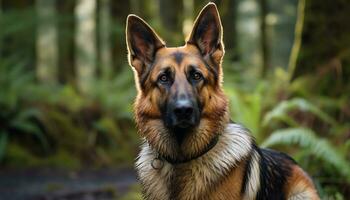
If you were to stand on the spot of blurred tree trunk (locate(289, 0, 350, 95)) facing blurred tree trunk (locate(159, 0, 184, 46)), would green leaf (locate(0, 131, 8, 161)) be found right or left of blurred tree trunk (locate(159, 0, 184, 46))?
left

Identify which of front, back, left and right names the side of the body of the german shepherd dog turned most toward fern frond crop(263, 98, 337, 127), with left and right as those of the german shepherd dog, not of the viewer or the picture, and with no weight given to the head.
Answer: back

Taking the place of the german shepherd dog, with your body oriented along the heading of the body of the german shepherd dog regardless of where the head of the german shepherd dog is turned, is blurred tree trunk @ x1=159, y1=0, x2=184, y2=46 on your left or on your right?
on your right

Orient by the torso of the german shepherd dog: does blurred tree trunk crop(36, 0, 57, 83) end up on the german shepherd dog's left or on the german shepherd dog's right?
on the german shepherd dog's right

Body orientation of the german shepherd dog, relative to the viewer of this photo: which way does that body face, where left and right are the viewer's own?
facing the viewer and to the left of the viewer

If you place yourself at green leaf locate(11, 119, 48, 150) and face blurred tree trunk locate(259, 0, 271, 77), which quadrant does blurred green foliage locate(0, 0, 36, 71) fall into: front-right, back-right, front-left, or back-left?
front-left

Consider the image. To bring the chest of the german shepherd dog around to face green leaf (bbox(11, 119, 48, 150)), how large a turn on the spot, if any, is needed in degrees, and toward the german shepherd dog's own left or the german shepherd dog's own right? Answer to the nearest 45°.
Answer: approximately 90° to the german shepherd dog's own right

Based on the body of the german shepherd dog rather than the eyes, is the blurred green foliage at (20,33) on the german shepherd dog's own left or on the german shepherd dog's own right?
on the german shepherd dog's own right

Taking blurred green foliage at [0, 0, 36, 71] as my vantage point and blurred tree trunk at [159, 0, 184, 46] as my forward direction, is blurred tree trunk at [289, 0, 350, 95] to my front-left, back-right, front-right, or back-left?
front-right

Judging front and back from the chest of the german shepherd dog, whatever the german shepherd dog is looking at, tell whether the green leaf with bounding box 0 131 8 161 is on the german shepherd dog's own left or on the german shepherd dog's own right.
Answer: on the german shepherd dog's own right

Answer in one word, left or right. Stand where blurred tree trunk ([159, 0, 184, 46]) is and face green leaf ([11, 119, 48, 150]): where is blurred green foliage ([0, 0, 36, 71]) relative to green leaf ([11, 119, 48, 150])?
right
